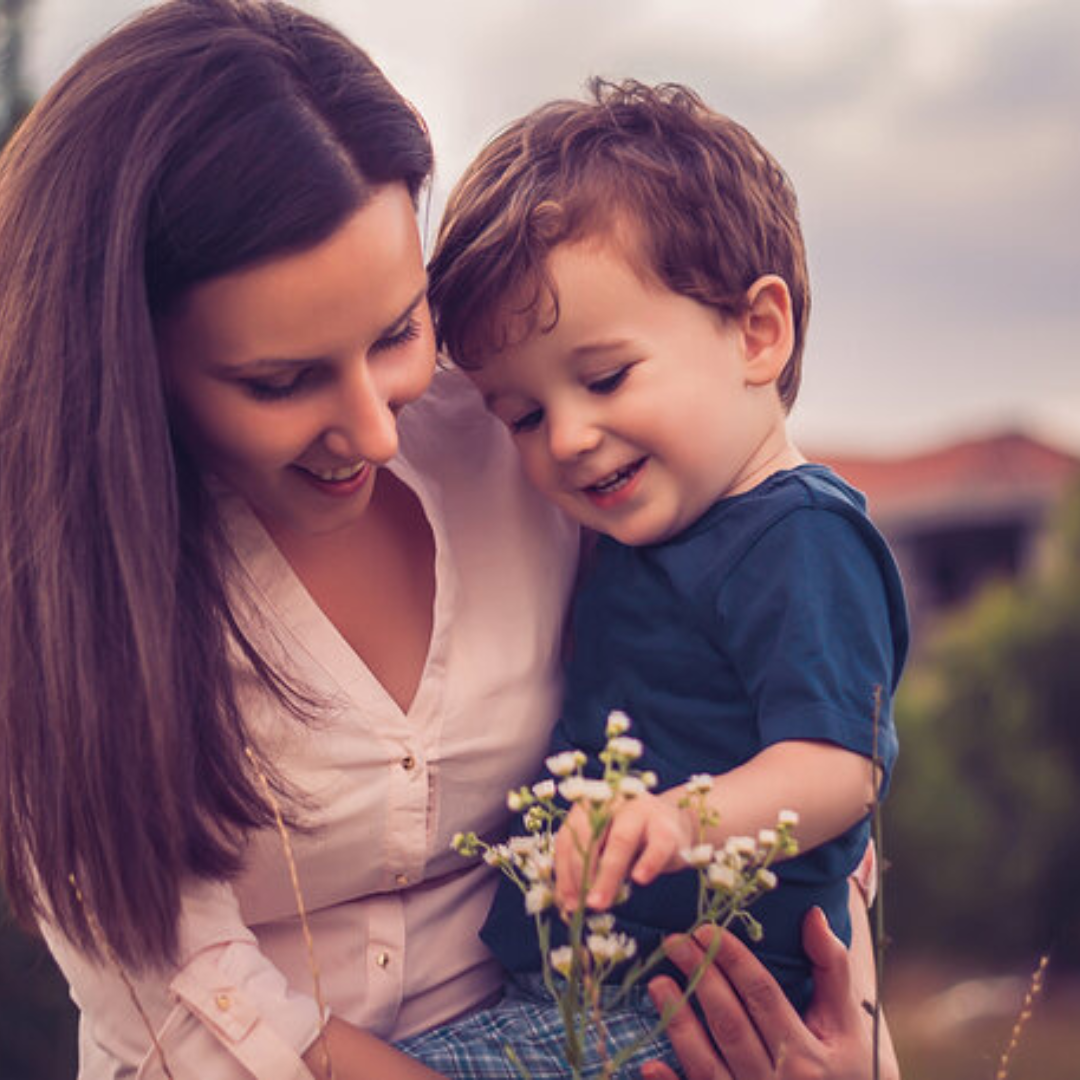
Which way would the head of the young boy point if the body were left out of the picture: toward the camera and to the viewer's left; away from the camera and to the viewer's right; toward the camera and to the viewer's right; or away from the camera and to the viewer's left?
toward the camera and to the viewer's left

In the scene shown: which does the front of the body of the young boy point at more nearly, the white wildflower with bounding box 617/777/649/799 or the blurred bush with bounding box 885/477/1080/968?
the white wildflower

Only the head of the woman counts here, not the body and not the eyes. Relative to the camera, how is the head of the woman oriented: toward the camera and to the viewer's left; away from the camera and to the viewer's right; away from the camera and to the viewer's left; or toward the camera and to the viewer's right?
toward the camera and to the viewer's right

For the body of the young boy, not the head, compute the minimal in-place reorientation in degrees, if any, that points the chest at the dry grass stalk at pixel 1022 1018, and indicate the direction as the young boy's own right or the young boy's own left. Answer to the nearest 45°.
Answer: approximately 90° to the young boy's own left

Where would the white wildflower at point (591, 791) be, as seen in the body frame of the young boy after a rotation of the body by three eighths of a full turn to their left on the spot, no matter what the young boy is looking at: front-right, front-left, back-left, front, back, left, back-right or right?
right

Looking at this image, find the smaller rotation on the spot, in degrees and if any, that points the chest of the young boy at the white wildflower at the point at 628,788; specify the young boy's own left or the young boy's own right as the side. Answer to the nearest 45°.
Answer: approximately 45° to the young boy's own left

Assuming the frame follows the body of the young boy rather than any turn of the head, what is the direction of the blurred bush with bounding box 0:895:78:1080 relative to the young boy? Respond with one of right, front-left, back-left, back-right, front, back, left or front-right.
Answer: right

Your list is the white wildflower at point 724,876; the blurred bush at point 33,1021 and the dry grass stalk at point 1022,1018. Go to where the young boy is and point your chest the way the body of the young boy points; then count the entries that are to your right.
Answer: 1

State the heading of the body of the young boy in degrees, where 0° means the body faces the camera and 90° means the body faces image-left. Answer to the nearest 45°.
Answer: approximately 45°

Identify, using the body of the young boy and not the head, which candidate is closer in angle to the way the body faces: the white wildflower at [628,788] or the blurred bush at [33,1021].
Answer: the white wildflower

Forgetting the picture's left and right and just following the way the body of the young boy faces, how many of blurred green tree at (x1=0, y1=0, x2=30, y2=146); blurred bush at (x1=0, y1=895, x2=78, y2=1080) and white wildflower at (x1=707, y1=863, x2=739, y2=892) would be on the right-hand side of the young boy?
2

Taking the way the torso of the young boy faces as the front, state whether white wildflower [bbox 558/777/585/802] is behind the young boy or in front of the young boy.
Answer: in front

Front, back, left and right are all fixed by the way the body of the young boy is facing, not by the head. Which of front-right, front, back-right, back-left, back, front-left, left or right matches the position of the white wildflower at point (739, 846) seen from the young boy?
front-left

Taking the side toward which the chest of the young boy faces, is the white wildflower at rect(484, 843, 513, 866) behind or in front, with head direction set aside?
in front
